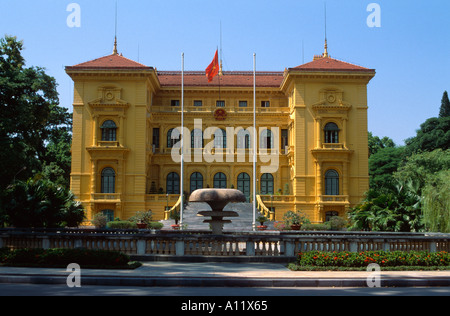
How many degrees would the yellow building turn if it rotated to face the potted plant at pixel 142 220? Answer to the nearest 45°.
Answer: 0° — it already faces it

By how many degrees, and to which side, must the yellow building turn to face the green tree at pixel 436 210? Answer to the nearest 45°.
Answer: approximately 45° to its left

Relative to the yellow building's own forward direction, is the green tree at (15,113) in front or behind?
in front

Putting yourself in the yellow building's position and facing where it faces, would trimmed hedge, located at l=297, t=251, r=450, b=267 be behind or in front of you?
in front

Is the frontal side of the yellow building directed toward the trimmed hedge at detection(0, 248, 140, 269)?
yes

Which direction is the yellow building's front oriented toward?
toward the camera

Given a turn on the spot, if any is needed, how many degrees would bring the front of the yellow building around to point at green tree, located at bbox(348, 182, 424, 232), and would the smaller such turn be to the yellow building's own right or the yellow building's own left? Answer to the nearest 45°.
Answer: approximately 45° to the yellow building's own left
